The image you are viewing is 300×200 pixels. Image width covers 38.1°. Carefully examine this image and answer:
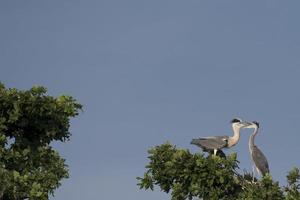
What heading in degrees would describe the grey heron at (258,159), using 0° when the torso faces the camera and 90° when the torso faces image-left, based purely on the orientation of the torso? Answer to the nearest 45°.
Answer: approximately 90°

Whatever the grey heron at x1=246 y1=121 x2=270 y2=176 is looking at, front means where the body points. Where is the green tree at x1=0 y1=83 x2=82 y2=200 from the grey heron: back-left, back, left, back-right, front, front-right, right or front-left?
front-left

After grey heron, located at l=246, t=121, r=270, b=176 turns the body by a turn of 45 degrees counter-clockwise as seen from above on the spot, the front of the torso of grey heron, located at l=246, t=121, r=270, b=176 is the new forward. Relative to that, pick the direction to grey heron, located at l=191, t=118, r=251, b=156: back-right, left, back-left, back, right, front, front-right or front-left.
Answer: front

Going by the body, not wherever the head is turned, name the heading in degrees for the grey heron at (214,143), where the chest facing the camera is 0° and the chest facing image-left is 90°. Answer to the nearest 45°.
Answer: approximately 270°

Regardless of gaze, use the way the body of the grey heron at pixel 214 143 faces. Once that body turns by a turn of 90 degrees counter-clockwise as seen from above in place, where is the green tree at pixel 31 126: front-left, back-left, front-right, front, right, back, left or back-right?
back-left
